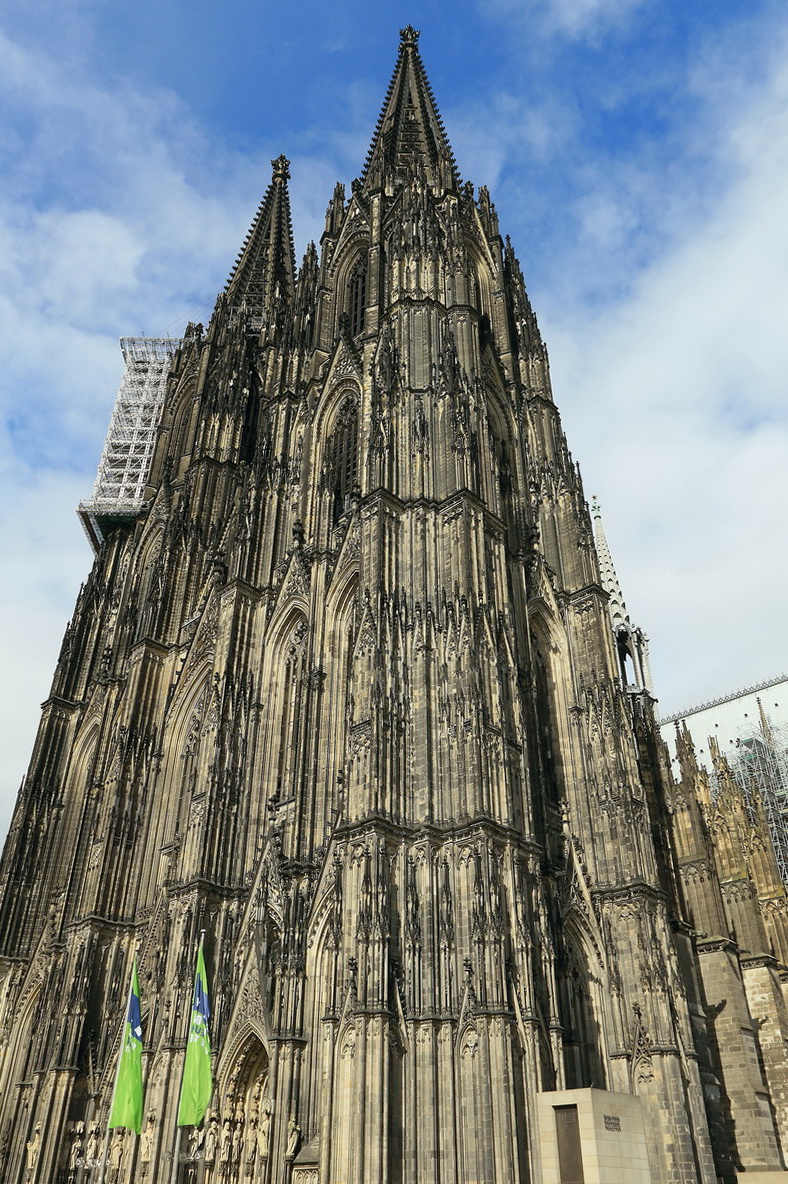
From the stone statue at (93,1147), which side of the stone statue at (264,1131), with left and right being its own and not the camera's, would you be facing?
right

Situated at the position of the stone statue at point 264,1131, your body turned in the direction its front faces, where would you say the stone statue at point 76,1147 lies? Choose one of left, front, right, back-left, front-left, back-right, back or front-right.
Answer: right

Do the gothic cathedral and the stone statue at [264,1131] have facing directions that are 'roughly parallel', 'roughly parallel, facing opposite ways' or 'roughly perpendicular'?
roughly parallel

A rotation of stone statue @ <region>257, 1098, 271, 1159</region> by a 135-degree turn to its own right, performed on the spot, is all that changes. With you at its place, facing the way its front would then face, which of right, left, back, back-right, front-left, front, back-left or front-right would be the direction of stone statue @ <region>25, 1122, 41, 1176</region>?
front-left

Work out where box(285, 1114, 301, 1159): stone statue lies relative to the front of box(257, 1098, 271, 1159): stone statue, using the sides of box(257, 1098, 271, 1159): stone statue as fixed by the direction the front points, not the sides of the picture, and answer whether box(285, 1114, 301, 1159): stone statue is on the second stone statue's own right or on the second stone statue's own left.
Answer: on the second stone statue's own left

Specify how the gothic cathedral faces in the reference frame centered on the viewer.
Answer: facing the viewer and to the left of the viewer
